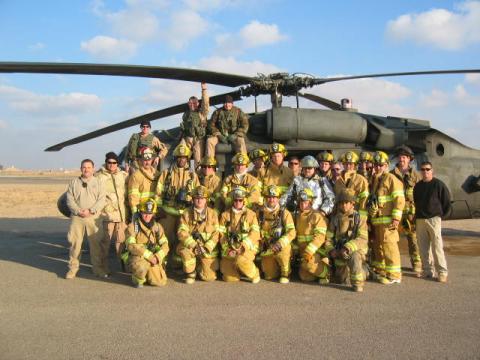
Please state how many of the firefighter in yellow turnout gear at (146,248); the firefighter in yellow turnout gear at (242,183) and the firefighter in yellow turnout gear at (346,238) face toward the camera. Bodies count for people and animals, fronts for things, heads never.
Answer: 3

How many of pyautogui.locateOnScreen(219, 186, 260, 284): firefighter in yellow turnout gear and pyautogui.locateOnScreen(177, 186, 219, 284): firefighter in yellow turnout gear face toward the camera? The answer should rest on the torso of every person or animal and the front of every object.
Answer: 2

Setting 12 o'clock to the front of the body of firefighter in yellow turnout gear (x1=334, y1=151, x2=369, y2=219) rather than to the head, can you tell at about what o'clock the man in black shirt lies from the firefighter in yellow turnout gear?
The man in black shirt is roughly at 9 o'clock from the firefighter in yellow turnout gear.

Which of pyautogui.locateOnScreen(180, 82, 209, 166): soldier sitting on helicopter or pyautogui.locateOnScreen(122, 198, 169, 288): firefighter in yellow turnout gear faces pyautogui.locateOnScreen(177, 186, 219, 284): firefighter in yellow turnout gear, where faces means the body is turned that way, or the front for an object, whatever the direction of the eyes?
the soldier sitting on helicopter

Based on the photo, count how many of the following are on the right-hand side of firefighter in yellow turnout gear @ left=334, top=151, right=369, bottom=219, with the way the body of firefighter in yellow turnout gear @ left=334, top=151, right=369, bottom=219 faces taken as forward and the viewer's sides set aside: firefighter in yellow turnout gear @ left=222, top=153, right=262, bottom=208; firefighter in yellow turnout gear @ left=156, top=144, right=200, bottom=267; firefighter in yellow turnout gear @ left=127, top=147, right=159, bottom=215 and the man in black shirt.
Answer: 3

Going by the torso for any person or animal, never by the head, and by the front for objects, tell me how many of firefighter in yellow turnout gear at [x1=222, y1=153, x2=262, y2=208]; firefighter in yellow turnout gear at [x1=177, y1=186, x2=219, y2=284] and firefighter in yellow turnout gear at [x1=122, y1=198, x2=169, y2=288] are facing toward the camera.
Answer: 3

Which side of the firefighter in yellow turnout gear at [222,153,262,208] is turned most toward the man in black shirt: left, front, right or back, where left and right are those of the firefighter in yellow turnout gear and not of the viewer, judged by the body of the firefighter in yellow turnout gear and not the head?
left

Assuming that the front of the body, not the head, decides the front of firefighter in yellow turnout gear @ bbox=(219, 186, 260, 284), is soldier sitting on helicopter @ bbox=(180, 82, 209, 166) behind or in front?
behind

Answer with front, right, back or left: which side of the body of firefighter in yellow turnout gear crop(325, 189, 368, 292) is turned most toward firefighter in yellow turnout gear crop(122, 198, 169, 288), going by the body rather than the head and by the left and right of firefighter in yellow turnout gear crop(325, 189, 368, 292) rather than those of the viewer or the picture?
right
